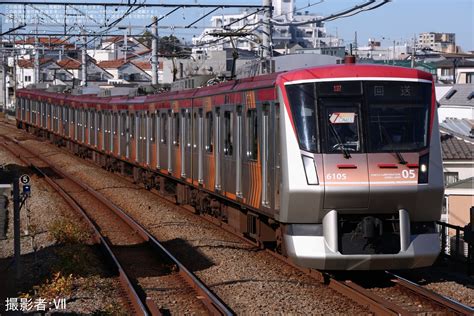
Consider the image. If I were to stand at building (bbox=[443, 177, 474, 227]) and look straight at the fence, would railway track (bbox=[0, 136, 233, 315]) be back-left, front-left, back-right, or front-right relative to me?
front-right

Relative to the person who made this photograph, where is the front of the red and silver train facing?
facing the viewer and to the right of the viewer

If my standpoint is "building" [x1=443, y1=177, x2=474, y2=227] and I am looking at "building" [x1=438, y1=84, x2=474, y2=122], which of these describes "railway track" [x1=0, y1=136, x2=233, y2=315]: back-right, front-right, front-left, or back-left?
back-left

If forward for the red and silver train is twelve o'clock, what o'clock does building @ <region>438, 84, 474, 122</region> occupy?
The building is roughly at 8 o'clock from the red and silver train.

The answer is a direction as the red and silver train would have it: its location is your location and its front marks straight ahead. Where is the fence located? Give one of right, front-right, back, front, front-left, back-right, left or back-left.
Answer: front

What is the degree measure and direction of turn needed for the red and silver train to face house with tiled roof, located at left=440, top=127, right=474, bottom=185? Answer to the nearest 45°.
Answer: approximately 135° to its left
